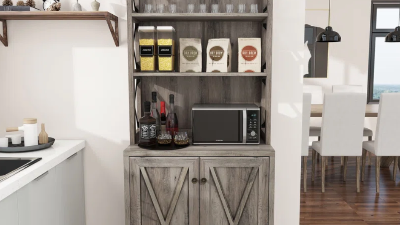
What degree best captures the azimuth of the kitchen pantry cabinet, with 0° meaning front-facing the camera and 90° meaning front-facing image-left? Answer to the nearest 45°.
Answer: approximately 0°

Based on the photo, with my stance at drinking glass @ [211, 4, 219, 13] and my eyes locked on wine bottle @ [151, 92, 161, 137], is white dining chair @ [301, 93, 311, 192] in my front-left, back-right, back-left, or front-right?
back-right

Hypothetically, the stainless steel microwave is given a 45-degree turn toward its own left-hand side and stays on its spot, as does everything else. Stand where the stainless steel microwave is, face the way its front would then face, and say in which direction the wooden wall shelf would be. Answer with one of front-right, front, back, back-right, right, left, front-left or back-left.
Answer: back-right

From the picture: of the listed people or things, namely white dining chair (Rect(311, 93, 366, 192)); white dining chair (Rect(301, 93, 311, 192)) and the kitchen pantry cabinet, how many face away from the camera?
2

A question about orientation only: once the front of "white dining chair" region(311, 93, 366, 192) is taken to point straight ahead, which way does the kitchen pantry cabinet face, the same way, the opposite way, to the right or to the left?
the opposite way

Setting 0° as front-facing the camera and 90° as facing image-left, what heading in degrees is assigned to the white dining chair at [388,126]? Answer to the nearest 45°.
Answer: approximately 135°

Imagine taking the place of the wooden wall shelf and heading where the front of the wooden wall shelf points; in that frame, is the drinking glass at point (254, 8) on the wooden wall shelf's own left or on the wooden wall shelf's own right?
on the wooden wall shelf's own left

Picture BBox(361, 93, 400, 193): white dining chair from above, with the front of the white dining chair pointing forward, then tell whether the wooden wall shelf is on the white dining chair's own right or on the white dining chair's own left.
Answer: on the white dining chair's own left

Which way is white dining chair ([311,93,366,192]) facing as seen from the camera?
away from the camera

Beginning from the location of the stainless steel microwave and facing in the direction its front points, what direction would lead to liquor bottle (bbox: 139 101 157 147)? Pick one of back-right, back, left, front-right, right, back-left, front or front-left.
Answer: right

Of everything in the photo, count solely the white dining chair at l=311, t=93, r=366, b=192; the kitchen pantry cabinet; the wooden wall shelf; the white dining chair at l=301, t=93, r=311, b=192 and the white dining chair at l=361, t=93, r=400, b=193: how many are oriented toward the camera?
2

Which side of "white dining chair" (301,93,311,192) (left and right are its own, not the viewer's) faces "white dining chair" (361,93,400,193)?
right

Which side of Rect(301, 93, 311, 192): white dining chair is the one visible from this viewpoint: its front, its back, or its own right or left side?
back
